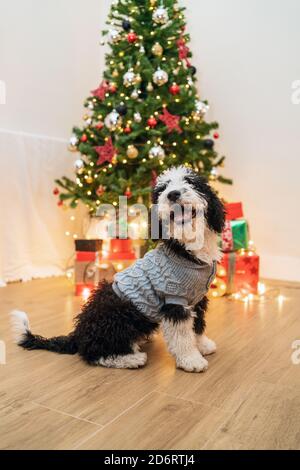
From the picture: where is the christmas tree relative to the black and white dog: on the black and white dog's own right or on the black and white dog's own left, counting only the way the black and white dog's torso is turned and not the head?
on the black and white dog's own left

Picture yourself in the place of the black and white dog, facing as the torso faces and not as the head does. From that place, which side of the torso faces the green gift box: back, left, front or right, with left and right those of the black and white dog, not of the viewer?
left

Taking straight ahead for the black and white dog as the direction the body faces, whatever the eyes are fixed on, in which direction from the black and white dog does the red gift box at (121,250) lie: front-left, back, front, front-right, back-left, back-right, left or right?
back-left

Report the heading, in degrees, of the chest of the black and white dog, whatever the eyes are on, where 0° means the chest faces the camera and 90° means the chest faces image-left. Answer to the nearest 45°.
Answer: approximately 315°

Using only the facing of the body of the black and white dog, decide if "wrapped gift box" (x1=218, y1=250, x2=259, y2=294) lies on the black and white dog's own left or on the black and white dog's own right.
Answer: on the black and white dog's own left
